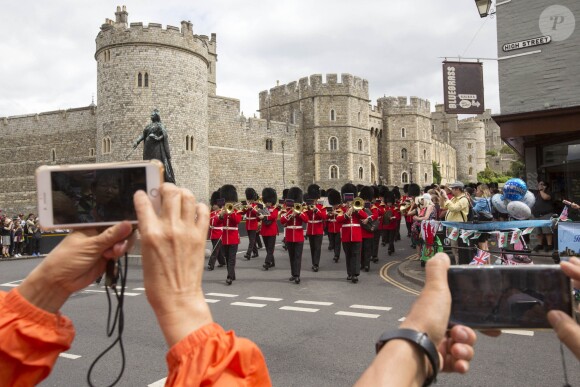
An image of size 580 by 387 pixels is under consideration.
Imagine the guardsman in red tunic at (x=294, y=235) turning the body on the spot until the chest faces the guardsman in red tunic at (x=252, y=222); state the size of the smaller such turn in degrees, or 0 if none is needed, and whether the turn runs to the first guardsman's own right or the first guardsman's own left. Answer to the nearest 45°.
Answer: approximately 180°

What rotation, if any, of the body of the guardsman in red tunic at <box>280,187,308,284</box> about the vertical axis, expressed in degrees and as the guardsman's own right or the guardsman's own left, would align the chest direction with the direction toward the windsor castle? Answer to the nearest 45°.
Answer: approximately 180°

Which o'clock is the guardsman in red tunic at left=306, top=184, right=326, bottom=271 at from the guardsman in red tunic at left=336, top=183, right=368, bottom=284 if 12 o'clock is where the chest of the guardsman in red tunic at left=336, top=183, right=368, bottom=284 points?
the guardsman in red tunic at left=306, top=184, right=326, bottom=271 is roughly at 5 o'clock from the guardsman in red tunic at left=336, top=183, right=368, bottom=284.

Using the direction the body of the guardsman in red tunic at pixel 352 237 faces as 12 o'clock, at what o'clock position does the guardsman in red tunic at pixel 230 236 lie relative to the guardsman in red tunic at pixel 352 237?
the guardsman in red tunic at pixel 230 236 is roughly at 3 o'clock from the guardsman in red tunic at pixel 352 237.

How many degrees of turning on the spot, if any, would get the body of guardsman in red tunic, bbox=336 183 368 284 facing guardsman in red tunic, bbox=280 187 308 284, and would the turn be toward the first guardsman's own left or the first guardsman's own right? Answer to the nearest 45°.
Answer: approximately 90° to the first guardsman's own right
